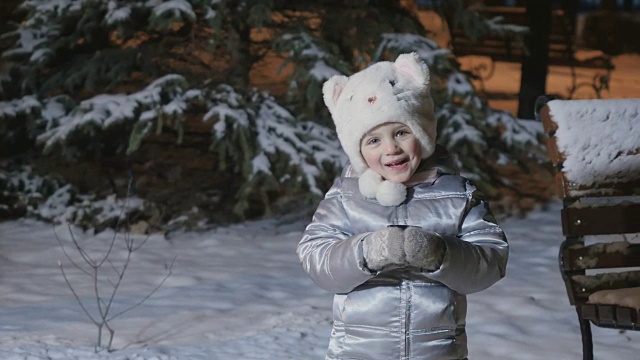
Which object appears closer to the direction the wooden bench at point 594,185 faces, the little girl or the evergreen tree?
the little girl

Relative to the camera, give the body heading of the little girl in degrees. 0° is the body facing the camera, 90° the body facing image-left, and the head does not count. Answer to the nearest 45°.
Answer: approximately 0°

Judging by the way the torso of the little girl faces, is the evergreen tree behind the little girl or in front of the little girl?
behind

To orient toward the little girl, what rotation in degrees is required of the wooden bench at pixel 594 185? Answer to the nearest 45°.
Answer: approximately 45° to its right

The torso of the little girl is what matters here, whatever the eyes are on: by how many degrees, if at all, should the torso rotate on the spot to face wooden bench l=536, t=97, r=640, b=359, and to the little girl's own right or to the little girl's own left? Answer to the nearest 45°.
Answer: approximately 135° to the little girl's own left
